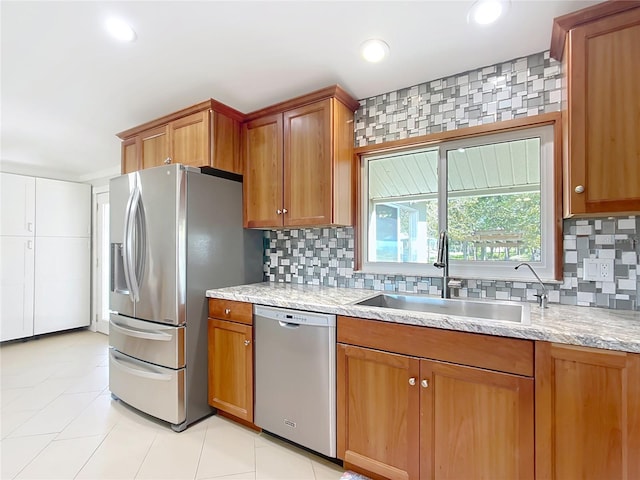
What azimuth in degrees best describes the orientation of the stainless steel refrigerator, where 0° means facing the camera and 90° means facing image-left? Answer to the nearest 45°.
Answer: approximately 45°

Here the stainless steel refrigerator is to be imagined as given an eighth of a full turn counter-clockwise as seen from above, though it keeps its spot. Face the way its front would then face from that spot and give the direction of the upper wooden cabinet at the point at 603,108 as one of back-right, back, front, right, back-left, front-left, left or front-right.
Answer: front-left

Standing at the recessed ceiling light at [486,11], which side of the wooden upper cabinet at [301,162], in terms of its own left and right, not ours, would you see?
left

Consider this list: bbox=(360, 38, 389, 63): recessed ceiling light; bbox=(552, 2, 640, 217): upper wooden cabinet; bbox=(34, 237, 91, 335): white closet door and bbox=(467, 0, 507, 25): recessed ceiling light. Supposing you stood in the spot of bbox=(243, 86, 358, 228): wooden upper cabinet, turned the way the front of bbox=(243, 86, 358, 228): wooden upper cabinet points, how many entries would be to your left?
3

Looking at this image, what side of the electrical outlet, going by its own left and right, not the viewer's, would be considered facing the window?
right

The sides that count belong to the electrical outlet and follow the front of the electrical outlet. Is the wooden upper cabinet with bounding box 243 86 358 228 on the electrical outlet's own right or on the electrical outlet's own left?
on the electrical outlet's own right

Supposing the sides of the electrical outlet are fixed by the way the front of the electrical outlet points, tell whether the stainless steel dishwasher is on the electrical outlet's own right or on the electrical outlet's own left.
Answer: on the electrical outlet's own right

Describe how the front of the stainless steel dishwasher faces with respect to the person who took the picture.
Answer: facing the viewer and to the left of the viewer

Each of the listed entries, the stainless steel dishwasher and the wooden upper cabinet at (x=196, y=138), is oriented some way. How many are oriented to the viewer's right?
0

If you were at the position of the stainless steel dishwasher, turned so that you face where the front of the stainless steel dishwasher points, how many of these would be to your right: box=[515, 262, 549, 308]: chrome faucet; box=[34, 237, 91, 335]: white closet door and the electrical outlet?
1

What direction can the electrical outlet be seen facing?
toward the camera

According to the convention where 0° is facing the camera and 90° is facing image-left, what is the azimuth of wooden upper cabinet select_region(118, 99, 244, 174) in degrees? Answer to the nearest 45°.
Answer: approximately 45°

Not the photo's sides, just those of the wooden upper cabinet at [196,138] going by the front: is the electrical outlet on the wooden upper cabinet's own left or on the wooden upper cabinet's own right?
on the wooden upper cabinet's own left
